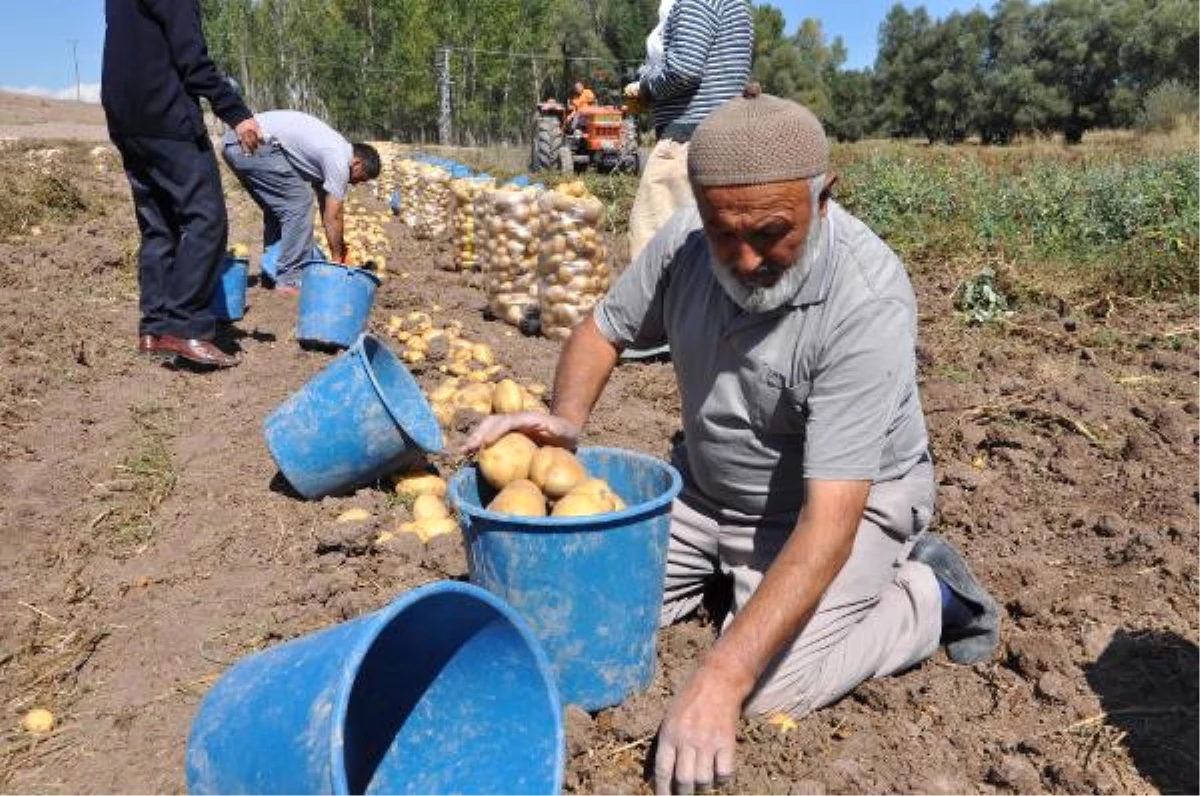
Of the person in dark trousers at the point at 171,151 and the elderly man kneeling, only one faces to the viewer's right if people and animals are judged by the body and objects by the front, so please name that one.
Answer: the person in dark trousers

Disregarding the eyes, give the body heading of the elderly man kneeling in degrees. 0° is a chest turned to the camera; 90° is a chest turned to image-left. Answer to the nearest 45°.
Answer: approximately 45°

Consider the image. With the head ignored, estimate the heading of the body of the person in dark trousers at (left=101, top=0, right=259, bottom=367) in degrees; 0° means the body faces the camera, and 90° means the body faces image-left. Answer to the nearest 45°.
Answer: approximately 270°

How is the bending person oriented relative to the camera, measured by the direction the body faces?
to the viewer's right

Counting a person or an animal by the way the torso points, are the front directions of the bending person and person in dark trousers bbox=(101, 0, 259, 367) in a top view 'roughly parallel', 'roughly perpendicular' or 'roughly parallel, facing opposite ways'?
roughly parallel

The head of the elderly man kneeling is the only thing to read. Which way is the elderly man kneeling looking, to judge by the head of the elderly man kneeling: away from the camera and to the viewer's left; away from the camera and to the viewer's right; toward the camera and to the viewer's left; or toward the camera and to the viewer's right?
toward the camera and to the viewer's left

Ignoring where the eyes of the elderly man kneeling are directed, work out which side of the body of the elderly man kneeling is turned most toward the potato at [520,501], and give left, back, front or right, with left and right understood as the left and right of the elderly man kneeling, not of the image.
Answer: front

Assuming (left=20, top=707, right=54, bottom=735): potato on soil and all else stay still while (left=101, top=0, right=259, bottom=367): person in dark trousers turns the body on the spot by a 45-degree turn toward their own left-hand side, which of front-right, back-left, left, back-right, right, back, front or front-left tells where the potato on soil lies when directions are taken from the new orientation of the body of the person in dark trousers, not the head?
back-right

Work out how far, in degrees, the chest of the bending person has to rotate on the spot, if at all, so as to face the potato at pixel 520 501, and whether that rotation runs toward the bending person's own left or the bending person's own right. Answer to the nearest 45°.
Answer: approximately 90° to the bending person's own right

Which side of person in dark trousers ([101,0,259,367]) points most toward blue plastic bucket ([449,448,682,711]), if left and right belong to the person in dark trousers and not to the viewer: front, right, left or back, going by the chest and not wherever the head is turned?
right

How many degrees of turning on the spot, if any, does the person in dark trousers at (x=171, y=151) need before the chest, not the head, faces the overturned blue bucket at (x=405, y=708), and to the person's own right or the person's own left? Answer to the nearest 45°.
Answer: approximately 90° to the person's own right

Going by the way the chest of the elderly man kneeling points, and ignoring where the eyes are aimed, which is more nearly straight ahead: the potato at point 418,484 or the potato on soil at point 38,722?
the potato on soil

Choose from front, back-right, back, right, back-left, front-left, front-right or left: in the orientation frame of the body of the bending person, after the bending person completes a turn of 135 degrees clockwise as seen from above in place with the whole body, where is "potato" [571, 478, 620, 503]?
front-left

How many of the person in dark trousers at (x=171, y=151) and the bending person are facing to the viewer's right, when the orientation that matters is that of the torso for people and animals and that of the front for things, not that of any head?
2
